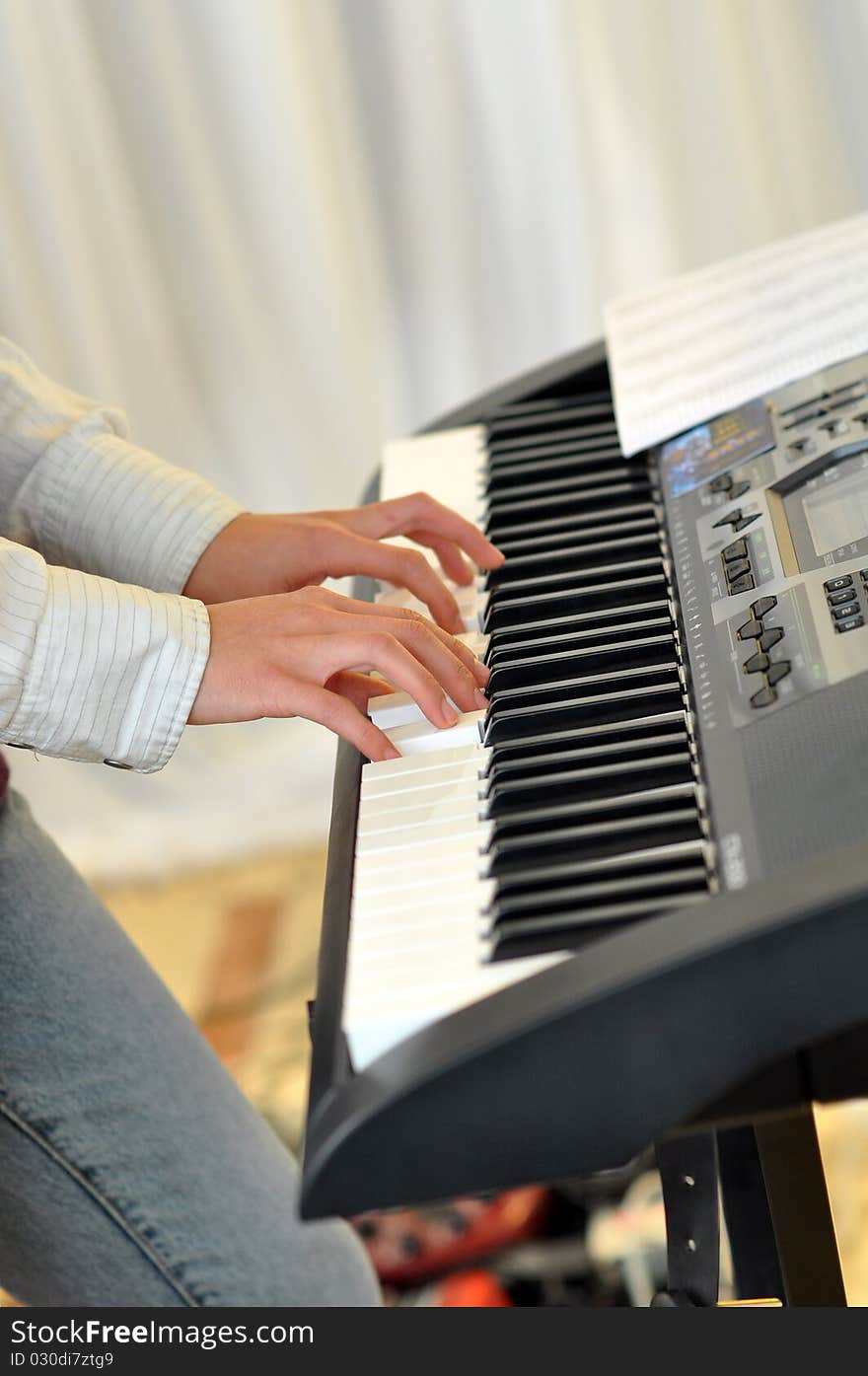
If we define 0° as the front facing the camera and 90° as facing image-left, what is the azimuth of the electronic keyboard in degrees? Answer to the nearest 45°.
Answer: approximately 90°
